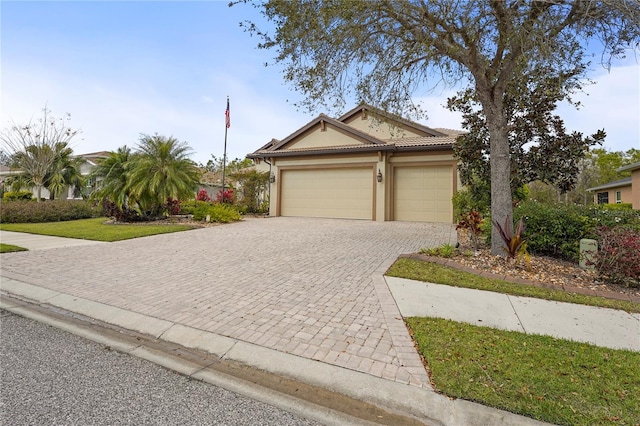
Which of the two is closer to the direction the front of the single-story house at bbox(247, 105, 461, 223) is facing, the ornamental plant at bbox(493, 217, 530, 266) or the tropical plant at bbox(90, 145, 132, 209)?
the ornamental plant

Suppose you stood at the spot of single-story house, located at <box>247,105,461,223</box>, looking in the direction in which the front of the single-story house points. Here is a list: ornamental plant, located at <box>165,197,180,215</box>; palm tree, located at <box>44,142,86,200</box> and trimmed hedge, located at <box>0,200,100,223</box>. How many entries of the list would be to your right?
3

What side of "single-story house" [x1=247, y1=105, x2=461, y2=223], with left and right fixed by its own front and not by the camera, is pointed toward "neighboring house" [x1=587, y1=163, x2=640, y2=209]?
left

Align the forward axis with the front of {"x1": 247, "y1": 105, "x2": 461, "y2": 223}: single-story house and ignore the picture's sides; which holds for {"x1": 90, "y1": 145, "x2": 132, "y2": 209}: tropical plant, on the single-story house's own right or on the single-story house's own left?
on the single-story house's own right

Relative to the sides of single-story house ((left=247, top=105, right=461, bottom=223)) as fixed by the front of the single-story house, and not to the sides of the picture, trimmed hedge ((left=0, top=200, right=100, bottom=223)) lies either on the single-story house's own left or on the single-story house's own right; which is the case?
on the single-story house's own right

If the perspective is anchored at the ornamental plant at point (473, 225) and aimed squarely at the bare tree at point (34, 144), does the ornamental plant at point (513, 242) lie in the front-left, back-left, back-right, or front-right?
back-left

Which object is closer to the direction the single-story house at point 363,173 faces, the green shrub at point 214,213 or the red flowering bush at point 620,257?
the red flowering bush

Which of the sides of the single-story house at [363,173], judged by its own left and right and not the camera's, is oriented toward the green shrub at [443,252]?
front

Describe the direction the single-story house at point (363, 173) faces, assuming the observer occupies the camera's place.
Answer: facing the viewer

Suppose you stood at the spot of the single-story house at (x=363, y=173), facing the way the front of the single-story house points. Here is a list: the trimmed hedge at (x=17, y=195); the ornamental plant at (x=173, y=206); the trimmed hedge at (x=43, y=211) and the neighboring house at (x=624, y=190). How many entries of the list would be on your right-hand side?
3

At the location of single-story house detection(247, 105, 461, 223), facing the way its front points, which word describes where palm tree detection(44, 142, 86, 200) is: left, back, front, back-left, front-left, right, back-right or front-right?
right

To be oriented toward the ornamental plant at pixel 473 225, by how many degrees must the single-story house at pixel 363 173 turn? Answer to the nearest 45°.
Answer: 0° — it already faces it

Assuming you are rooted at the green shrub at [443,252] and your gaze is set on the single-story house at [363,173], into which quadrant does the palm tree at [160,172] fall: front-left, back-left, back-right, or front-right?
front-left

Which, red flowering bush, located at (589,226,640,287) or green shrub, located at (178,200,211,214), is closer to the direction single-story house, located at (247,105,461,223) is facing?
the red flowering bush

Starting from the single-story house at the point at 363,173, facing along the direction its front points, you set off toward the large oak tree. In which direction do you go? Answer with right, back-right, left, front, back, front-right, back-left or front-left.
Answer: front

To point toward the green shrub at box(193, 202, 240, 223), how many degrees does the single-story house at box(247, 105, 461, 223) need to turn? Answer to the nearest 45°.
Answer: approximately 90° to its right
